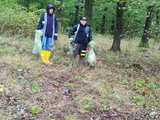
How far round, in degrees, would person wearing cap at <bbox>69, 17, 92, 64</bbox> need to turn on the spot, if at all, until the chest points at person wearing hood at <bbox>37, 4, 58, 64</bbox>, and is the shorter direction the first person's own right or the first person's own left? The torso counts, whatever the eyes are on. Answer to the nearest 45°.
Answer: approximately 90° to the first person's own right

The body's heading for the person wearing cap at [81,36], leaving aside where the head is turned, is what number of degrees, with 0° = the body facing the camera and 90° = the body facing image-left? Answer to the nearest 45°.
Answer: approximately 0°
